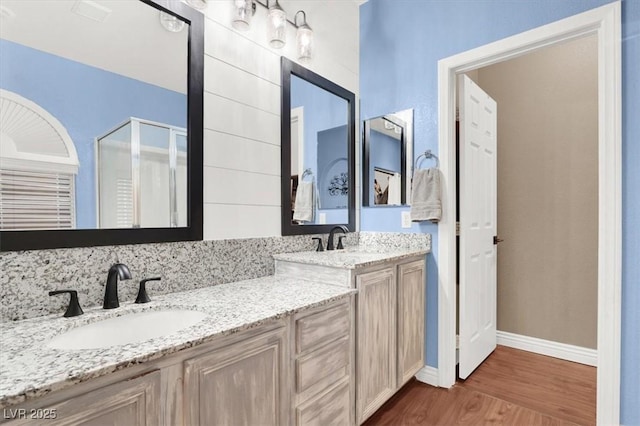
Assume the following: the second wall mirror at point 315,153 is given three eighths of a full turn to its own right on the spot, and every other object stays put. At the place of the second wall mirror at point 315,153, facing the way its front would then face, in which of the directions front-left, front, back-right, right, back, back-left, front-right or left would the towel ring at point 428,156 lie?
back

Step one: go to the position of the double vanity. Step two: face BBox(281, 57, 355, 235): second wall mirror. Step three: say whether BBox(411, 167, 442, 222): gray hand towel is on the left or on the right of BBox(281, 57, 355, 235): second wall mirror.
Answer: right

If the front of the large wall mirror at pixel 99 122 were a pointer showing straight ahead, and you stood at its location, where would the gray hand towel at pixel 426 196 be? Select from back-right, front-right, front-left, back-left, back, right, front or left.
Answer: front-left

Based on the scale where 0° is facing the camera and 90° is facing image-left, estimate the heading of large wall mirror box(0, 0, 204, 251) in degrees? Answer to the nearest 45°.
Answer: approximately 315°

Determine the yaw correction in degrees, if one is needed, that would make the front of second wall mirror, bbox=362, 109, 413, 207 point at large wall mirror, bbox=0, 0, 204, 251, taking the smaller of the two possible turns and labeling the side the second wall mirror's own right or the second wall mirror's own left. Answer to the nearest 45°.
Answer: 0° — it already faces it

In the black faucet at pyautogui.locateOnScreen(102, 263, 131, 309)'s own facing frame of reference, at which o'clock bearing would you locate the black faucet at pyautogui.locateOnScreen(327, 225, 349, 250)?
the black faucet at pyautogui.locateOnScreen(327, 225, 349, 250) is roughly at 10 o'clock from the black faucet at pyautogui.locateOnScreen(102, 263, 131, 309).

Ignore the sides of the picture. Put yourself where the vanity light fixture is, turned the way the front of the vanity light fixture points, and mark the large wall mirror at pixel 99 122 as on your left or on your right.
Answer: on your right

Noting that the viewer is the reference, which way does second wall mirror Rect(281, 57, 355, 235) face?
facing the viewer and to the right of the viewer

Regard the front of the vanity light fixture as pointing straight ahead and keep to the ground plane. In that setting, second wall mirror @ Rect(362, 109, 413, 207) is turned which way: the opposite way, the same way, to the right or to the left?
to the right

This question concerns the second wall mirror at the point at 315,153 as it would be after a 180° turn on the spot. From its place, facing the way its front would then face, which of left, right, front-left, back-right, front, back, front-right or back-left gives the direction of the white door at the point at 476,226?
back-right
